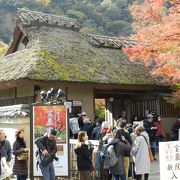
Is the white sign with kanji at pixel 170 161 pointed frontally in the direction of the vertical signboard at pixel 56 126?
no

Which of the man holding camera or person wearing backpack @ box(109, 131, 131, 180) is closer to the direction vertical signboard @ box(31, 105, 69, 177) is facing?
the man holding camera

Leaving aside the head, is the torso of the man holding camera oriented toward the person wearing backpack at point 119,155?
no

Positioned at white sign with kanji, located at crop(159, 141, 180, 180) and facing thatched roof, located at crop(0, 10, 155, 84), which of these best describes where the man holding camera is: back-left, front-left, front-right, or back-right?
front-left

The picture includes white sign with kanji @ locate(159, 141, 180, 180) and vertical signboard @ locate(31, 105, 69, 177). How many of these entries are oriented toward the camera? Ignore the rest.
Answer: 2

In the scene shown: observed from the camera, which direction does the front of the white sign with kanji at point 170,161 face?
facing the viewer

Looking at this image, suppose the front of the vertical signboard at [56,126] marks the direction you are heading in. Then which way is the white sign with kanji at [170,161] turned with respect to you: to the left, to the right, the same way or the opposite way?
the same way

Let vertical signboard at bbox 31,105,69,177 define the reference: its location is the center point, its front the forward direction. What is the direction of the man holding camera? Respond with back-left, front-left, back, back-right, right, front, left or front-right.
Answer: front

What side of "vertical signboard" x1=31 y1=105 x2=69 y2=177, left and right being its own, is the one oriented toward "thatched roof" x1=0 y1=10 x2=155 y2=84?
back

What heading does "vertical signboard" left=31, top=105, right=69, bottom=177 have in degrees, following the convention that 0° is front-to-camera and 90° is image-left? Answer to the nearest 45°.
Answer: approximately 0°

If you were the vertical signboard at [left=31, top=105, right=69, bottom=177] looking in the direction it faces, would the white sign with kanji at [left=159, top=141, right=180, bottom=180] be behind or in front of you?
in front

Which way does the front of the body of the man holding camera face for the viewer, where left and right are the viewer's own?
facing the viewer and to the right of the viewer

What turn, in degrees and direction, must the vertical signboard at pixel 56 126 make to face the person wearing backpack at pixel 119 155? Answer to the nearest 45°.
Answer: approximately 45° to its left

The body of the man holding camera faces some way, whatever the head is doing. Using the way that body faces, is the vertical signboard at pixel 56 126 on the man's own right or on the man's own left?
on the man's own left
